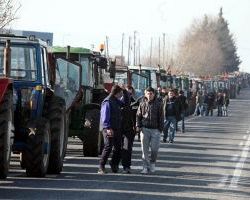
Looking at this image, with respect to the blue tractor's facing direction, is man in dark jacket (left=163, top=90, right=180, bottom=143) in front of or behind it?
behind

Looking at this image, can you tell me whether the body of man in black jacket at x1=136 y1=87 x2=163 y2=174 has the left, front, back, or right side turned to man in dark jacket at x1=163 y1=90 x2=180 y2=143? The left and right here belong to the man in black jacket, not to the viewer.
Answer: back

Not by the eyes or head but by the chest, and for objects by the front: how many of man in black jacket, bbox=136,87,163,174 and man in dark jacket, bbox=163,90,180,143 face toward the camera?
2

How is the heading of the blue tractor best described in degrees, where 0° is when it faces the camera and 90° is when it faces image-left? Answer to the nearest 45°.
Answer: approximately 45°

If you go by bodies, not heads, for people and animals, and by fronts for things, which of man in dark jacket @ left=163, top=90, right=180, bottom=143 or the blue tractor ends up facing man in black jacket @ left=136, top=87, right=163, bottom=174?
the man in dark jacket

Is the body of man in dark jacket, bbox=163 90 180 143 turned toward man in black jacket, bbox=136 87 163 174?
yes
